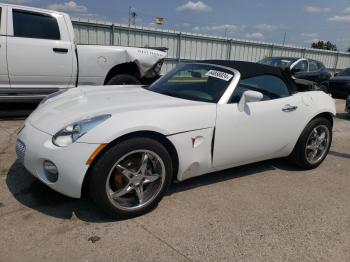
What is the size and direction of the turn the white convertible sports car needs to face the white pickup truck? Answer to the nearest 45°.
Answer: approximately 90° to its right

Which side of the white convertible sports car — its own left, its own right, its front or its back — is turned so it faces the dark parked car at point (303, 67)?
back

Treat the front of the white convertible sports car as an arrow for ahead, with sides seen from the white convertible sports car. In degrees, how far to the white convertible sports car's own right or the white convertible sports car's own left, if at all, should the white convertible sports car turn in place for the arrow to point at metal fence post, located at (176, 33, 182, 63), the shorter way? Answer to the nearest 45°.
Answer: approximately 135° to the white convertible sports car's own right

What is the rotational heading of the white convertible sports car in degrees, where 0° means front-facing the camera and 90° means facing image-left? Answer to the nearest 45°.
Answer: approximately 45°
